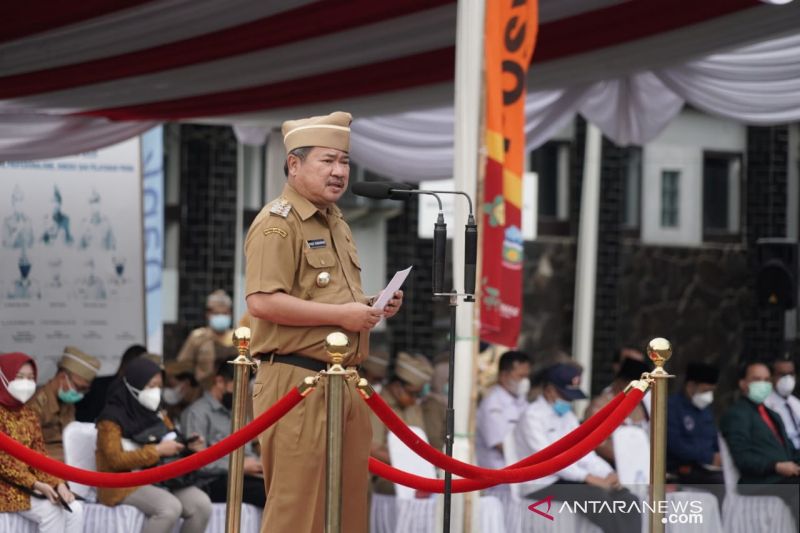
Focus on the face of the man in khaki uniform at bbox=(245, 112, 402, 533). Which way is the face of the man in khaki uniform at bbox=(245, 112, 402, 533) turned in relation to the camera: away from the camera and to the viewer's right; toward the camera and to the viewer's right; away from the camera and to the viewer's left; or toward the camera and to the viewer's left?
toward the camera and to the viewer's right

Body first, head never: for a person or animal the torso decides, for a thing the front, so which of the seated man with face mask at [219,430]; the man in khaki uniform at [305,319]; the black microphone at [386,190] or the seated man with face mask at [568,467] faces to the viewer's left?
the black microphone

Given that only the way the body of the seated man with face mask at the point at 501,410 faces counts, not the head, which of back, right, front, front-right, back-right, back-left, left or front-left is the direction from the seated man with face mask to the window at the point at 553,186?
back-left

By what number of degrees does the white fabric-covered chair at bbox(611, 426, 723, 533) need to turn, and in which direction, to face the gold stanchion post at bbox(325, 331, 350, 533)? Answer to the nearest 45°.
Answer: approximately 45° to its right

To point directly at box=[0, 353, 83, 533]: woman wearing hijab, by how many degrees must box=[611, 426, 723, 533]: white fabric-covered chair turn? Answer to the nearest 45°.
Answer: approximately 90° to its right

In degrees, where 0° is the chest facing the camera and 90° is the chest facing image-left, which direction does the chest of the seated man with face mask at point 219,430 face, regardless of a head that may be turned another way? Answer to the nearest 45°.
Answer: approximately 315°

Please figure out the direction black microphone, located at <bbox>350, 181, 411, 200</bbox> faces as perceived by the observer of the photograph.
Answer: facing to the left of the viewer

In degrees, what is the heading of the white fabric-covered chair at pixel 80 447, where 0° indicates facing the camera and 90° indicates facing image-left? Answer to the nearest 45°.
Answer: approximately 315°
